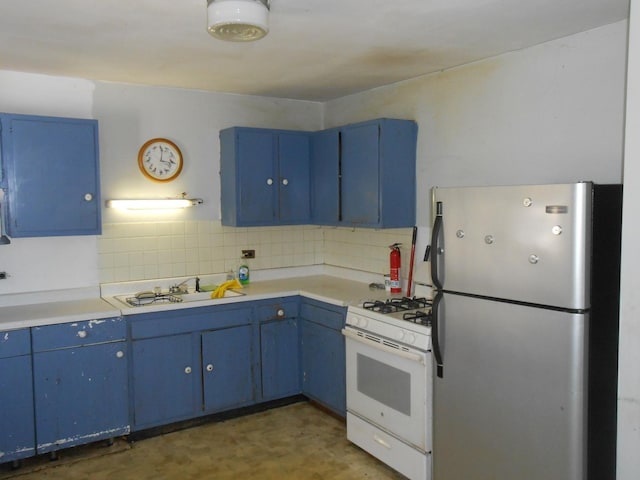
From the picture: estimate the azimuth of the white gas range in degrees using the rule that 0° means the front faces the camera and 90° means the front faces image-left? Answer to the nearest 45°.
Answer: approximately 45°

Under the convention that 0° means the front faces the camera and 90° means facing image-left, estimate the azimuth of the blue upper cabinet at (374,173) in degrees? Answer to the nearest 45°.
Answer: approximately 45°

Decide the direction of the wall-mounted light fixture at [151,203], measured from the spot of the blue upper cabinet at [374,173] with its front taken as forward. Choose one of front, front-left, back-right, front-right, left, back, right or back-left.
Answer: front-right

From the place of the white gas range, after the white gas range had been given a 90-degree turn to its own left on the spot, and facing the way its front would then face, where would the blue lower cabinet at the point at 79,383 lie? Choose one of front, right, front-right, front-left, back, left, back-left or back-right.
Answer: back-right

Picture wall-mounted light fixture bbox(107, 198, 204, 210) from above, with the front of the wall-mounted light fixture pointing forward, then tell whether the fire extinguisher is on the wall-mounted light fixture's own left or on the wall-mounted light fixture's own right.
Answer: on the wall-mounted light fixture's own left

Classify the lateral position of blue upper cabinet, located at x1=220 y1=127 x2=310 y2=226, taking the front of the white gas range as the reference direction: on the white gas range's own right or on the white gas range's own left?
on the white gas range's own right

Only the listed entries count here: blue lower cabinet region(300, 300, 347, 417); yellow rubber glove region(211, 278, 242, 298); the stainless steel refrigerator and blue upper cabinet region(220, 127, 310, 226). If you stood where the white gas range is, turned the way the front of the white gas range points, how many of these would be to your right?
3

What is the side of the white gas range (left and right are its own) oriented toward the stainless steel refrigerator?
left

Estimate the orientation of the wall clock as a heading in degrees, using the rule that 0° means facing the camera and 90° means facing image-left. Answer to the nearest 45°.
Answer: approximately 0°

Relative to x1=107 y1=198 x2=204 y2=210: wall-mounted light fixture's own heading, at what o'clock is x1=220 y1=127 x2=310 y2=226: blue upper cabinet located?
The blue upper cabinet is roughly at 9 o'clock from the wall-mounted light fixture.

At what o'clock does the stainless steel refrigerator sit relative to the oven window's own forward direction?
The stainless steel refrigerator is roughly at 9 o'clock from the oven window.

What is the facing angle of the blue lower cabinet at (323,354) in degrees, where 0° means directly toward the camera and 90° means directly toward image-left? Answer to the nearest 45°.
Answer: approximately 45°
